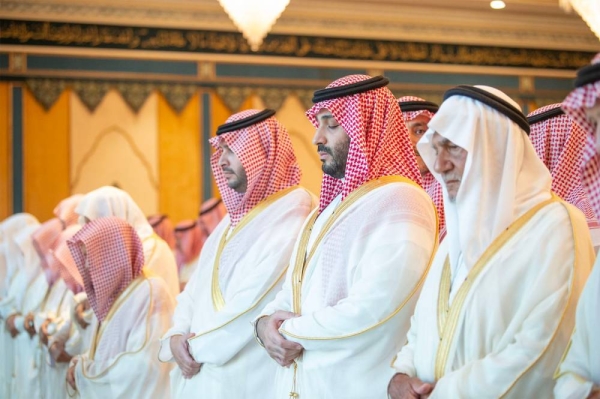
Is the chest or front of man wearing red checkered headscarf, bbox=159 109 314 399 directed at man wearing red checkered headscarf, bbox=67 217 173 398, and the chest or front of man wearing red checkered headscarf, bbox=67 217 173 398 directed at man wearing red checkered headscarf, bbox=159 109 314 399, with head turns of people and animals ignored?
no

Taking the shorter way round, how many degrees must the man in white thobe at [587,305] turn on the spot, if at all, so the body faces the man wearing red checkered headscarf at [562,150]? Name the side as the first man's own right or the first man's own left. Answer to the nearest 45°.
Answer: approximately 135° to the first man's own right

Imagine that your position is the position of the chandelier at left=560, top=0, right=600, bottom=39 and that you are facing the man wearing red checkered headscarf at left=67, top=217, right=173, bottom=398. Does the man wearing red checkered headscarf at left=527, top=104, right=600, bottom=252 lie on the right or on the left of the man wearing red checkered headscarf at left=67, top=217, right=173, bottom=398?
left

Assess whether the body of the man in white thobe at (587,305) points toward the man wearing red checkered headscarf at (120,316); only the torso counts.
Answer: no

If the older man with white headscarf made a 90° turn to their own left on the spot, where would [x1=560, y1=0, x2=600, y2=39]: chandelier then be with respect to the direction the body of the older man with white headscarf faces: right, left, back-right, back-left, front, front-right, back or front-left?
back-left

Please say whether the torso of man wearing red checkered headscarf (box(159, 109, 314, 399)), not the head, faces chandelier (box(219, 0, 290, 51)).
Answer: no

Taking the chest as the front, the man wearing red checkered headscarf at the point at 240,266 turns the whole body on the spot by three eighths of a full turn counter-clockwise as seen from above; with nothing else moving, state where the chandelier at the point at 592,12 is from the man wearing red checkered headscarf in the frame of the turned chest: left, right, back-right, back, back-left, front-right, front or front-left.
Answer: front-left

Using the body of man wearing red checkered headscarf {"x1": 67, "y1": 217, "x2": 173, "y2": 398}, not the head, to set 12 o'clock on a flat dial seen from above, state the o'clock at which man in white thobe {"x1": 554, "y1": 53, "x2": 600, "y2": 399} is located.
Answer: The man in white thobe is roughly at 8 o'clock from the man wearing red checkered headscarf.

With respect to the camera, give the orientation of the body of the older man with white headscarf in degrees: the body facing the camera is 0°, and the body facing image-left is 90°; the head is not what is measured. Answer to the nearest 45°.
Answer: approximately 45°

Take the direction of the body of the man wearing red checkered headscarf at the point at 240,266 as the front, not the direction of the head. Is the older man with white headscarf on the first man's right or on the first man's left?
on the first man's left

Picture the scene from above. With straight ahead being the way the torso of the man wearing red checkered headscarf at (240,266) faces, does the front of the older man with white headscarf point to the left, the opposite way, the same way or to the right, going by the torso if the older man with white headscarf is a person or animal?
the same way

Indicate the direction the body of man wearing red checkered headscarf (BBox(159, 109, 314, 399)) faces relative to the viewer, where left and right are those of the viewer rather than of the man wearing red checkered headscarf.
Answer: facing the viewer and to the left of the viewer

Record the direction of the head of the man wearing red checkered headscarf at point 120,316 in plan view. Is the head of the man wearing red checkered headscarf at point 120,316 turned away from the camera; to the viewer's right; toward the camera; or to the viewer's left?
to the viewer's left

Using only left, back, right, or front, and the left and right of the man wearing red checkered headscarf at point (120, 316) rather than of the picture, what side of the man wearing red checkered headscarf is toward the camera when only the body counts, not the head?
left

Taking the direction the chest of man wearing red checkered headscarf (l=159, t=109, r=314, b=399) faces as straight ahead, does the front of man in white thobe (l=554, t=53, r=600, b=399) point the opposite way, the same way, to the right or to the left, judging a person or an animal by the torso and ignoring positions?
the same way
